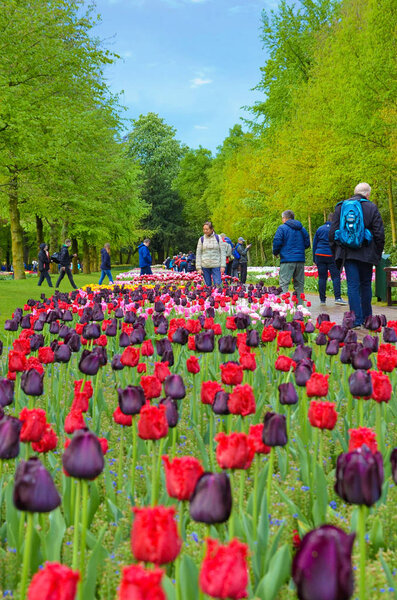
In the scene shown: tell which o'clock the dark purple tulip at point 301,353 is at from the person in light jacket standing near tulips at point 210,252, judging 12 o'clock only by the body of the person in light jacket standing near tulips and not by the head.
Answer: The dark purple tulip is roughly at 12 o'clock from the person in light jacket standing near tulips.

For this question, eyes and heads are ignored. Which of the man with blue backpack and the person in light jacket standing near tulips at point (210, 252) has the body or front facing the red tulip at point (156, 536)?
the person in light jacket standing near tulips

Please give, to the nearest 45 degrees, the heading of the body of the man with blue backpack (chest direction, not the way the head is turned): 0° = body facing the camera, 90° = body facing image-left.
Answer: approximately 225°

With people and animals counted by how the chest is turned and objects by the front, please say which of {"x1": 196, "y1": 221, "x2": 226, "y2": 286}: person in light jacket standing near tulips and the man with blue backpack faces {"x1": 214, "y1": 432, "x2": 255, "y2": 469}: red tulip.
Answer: the person in light jacket standing near tulips

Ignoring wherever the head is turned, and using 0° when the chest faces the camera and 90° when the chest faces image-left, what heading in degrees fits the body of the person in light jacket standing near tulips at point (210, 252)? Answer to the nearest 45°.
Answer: approximately 0°

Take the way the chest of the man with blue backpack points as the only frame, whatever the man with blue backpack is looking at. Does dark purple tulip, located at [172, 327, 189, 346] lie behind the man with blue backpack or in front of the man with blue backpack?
behind

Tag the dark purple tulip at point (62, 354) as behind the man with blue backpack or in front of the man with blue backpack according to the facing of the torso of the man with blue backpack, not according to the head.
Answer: behind

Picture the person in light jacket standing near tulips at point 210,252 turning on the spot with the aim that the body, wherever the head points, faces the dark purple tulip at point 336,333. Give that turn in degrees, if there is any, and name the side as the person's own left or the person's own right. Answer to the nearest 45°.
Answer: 0° — they already face it

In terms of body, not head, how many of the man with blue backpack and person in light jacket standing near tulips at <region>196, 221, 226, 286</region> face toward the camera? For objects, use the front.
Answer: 1

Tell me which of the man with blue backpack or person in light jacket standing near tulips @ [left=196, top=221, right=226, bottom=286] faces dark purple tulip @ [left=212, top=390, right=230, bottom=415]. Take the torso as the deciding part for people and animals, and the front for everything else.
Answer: the person in light jacket standing near tulips

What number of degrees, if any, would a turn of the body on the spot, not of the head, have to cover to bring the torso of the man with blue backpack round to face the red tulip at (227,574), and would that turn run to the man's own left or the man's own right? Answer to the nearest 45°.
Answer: approximately 135° to the man's own right

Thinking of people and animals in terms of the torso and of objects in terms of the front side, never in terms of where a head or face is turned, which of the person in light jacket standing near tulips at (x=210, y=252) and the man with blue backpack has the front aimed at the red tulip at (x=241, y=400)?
the person in light jacket standing near tulips
